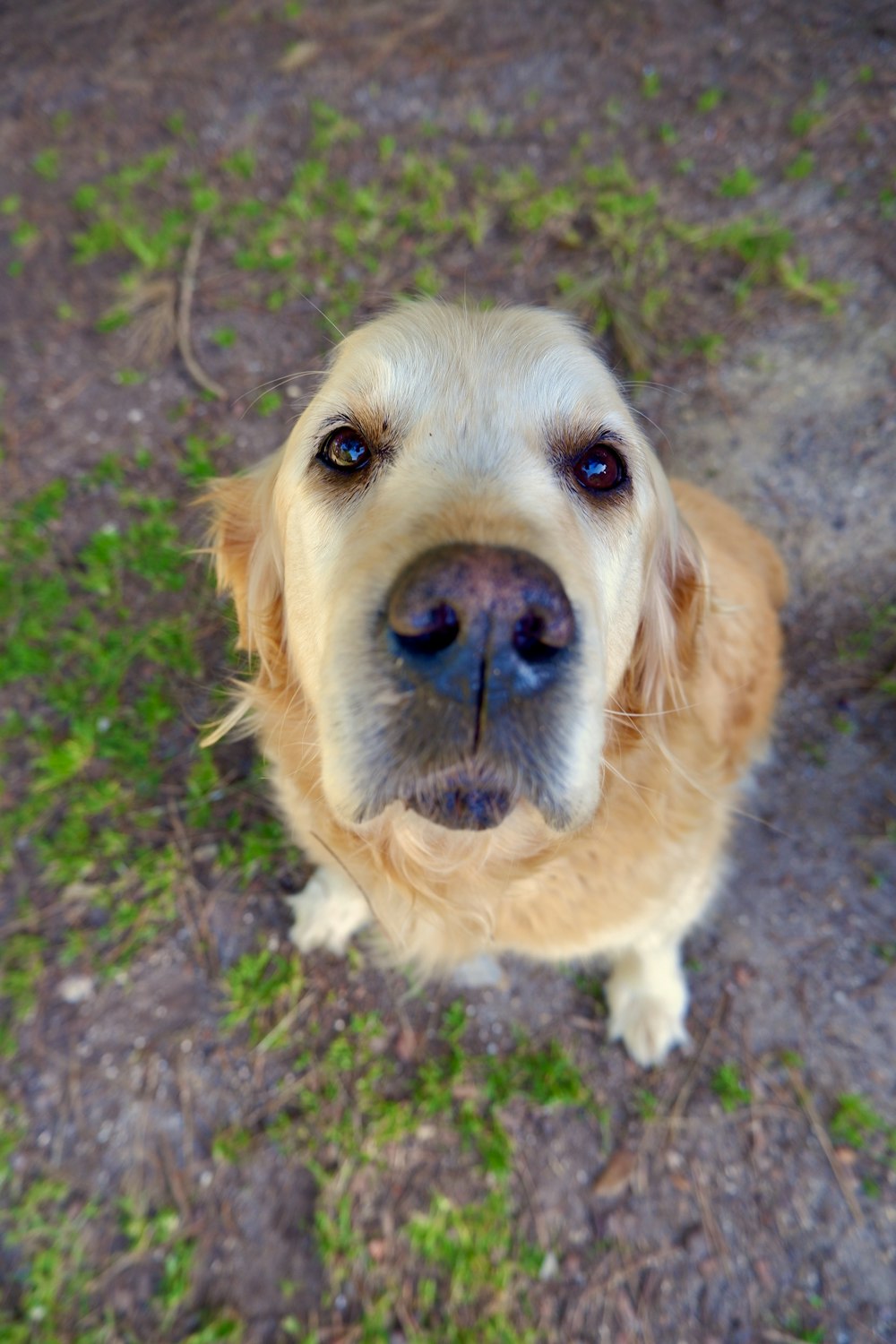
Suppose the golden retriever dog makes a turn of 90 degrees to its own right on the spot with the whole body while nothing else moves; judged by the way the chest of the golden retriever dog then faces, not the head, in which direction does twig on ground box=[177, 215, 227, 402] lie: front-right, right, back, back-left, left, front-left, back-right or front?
front-right

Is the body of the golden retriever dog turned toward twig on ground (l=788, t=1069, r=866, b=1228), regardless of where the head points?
no

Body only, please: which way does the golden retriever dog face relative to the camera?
toward the camera
